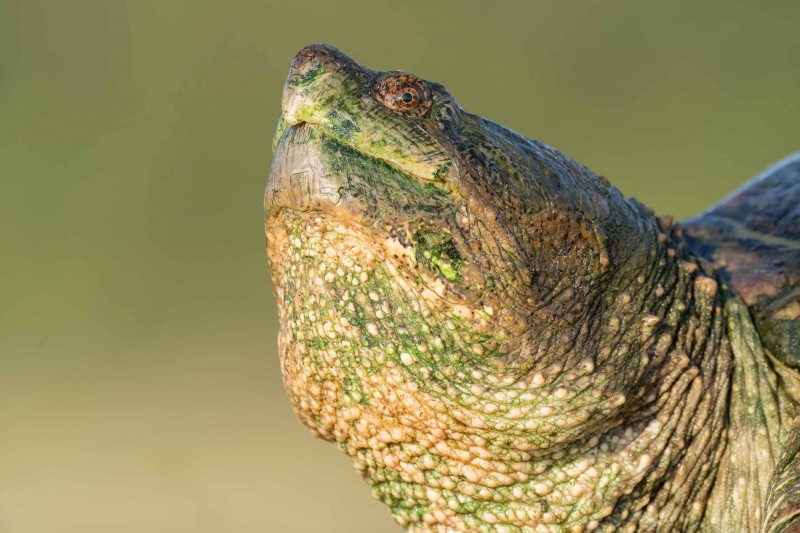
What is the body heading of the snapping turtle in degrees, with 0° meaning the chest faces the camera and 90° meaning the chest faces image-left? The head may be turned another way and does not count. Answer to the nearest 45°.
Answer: approximately 90°
